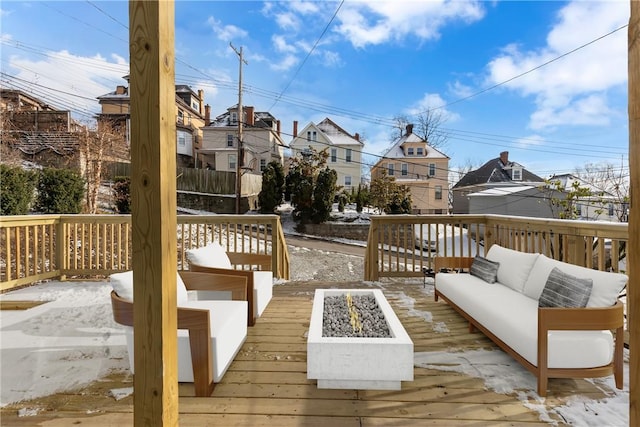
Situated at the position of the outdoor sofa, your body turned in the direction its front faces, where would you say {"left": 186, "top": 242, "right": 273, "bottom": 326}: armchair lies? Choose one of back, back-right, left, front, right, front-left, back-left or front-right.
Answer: front-right

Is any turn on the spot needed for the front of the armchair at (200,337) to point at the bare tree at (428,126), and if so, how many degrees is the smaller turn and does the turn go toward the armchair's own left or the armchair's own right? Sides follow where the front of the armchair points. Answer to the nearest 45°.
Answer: approximately 90° to the armchair's own left

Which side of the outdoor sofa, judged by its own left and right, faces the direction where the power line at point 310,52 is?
right

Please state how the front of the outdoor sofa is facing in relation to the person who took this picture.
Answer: facing the viewer and to the left of the viewer

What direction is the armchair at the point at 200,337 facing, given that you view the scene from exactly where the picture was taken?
facing the viewer and to the right of the viewer

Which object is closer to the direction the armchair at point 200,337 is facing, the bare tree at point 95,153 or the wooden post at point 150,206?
the wooden post

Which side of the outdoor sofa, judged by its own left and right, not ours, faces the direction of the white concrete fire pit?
front

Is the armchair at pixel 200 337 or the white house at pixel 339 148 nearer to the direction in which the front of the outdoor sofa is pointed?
the armchair

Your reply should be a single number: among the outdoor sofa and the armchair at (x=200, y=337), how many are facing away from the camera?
0

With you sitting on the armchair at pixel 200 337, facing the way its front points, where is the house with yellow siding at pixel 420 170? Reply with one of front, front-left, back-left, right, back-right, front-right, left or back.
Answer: left

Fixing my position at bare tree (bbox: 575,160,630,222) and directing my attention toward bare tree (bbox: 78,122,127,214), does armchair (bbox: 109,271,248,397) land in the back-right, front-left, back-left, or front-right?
front-left

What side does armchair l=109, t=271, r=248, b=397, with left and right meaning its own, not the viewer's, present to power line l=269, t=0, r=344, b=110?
left

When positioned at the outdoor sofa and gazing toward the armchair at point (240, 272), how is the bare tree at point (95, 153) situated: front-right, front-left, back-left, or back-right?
front-right

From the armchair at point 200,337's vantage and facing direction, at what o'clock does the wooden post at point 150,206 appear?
The wooden post is roughly at 2 o'clock from the armchair.

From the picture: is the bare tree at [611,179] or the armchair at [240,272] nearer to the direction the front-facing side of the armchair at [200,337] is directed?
the bare tree

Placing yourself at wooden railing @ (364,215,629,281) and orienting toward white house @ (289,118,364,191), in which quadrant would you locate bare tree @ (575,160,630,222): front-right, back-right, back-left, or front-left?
front-right

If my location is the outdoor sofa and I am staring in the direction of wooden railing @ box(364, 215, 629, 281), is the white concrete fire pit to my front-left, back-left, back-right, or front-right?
back-left
